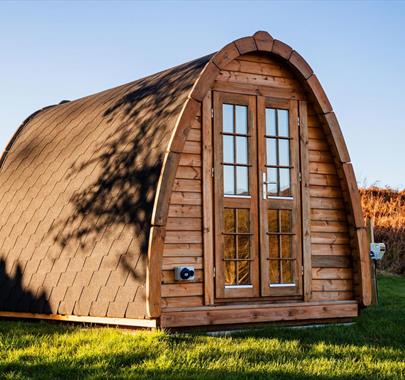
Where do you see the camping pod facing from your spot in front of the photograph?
facing the viewer and to the right of the viewer
